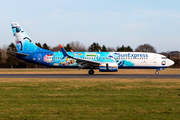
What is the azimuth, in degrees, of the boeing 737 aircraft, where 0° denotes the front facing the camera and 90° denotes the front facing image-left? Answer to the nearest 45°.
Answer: approximately 270°
